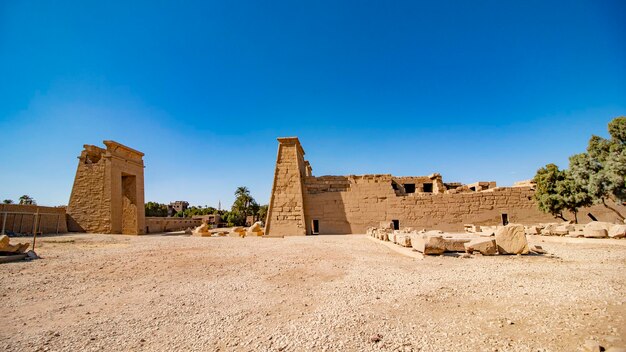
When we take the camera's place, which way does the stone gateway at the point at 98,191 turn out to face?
facing the viewer and to the right of the viewer

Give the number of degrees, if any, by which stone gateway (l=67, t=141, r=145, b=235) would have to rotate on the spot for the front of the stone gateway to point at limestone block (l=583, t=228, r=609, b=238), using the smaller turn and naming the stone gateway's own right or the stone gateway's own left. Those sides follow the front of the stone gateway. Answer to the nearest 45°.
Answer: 0° — it already faces it

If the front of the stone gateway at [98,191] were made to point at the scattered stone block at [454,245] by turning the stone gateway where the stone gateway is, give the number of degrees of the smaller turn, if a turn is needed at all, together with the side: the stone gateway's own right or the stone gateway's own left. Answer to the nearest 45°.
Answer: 0° — it already faces it

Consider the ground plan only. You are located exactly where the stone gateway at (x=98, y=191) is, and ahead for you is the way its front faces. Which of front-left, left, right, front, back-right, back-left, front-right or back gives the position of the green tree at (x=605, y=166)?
front

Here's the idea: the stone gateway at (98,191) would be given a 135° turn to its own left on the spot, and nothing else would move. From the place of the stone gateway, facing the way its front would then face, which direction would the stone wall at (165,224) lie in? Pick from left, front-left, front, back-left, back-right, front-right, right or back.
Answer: front-right

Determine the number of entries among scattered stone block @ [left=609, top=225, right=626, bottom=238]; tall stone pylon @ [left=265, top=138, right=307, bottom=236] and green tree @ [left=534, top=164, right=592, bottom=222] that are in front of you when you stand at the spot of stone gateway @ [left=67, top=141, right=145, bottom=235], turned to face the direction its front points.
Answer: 3

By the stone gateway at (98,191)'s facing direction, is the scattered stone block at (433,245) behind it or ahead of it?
ahead

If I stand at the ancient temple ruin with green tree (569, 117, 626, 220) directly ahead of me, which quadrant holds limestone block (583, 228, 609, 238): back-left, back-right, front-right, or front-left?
front-right

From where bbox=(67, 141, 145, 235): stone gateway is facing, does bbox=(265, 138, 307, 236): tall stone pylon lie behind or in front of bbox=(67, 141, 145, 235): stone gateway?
in front

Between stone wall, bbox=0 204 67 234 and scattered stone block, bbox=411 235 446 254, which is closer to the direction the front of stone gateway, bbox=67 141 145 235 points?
the scattered stone block

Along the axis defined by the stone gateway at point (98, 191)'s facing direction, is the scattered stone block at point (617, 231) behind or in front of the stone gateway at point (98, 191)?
in front

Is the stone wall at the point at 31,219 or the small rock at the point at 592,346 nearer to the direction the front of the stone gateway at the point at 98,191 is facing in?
the small rock

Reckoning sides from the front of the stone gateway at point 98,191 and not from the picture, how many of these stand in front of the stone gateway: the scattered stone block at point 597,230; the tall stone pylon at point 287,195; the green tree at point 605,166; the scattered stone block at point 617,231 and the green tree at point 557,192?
5
